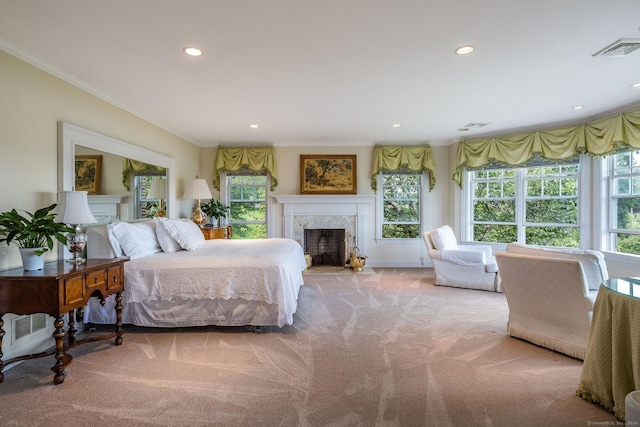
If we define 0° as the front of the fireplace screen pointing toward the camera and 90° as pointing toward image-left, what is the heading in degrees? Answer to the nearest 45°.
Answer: approximately 0°

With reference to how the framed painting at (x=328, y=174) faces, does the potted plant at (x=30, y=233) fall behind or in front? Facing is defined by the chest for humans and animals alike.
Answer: in front

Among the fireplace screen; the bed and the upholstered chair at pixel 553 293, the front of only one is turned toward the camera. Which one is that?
the fireplace screen

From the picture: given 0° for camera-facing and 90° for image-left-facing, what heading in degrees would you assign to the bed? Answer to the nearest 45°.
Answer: approximately 270°

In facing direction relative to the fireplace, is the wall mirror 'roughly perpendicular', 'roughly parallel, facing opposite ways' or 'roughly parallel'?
roughly perpendicular

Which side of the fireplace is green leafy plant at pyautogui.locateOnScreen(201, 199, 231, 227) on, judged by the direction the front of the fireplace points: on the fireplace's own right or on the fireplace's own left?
on the fireplace's own right

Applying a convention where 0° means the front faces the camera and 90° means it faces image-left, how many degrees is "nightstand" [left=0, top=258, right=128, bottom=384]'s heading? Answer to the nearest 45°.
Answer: approximately 315°
